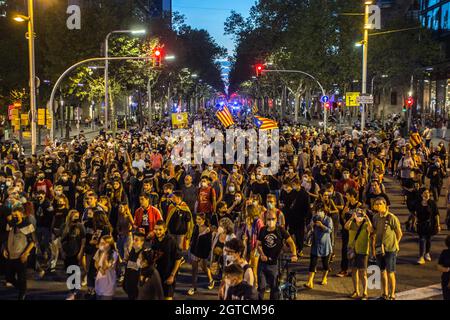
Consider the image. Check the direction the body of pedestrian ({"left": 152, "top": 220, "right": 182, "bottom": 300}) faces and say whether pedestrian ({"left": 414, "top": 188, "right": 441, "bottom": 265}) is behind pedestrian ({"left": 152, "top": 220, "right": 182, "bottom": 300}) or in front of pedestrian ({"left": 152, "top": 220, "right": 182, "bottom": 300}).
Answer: behind

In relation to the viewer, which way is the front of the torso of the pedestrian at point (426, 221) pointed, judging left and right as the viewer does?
facing the viewer

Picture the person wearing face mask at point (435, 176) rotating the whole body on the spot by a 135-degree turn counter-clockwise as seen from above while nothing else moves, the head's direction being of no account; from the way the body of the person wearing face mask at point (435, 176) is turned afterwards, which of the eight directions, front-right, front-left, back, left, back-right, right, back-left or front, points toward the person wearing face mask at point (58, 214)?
back

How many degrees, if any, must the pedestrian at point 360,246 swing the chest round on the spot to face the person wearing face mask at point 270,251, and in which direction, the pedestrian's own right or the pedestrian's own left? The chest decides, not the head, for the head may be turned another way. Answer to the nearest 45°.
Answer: approximately 45° to the pedestrian's own right

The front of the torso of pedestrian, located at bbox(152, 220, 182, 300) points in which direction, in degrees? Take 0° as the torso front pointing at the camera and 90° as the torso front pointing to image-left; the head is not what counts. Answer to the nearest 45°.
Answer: approximately 45°

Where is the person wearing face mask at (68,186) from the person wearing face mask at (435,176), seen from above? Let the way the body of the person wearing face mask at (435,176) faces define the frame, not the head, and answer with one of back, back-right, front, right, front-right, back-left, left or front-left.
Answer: front-right

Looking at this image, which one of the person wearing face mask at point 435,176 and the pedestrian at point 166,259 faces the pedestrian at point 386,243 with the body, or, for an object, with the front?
the person wearing face mask

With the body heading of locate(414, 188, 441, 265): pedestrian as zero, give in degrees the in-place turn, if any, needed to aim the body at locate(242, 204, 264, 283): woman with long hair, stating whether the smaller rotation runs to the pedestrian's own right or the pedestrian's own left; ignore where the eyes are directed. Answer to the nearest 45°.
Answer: approximately 45° to the pedestrian's own right

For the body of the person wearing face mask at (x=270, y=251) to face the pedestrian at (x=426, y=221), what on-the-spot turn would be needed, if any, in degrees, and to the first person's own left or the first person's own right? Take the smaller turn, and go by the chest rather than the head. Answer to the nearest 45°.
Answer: approximately 135° to the first person's own left

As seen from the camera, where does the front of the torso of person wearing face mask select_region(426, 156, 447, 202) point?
toward the camera

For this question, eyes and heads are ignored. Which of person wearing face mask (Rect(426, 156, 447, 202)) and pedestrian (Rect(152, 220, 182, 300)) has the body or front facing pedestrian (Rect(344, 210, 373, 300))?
the person wearing face mask

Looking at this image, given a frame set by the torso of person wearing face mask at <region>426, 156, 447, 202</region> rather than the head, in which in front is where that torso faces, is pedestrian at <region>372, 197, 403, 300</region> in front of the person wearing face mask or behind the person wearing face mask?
in front

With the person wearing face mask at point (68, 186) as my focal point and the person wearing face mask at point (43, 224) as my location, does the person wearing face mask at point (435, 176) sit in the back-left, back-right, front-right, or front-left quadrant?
front-right

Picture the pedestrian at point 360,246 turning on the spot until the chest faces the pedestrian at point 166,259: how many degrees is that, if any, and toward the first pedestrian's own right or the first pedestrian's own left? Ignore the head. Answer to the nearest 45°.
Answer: approximately 45° to the first pedestrian's own right

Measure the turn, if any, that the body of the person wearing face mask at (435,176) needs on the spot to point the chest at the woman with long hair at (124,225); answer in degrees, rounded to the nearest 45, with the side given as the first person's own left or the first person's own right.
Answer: approximately 45° to the first person's own right
